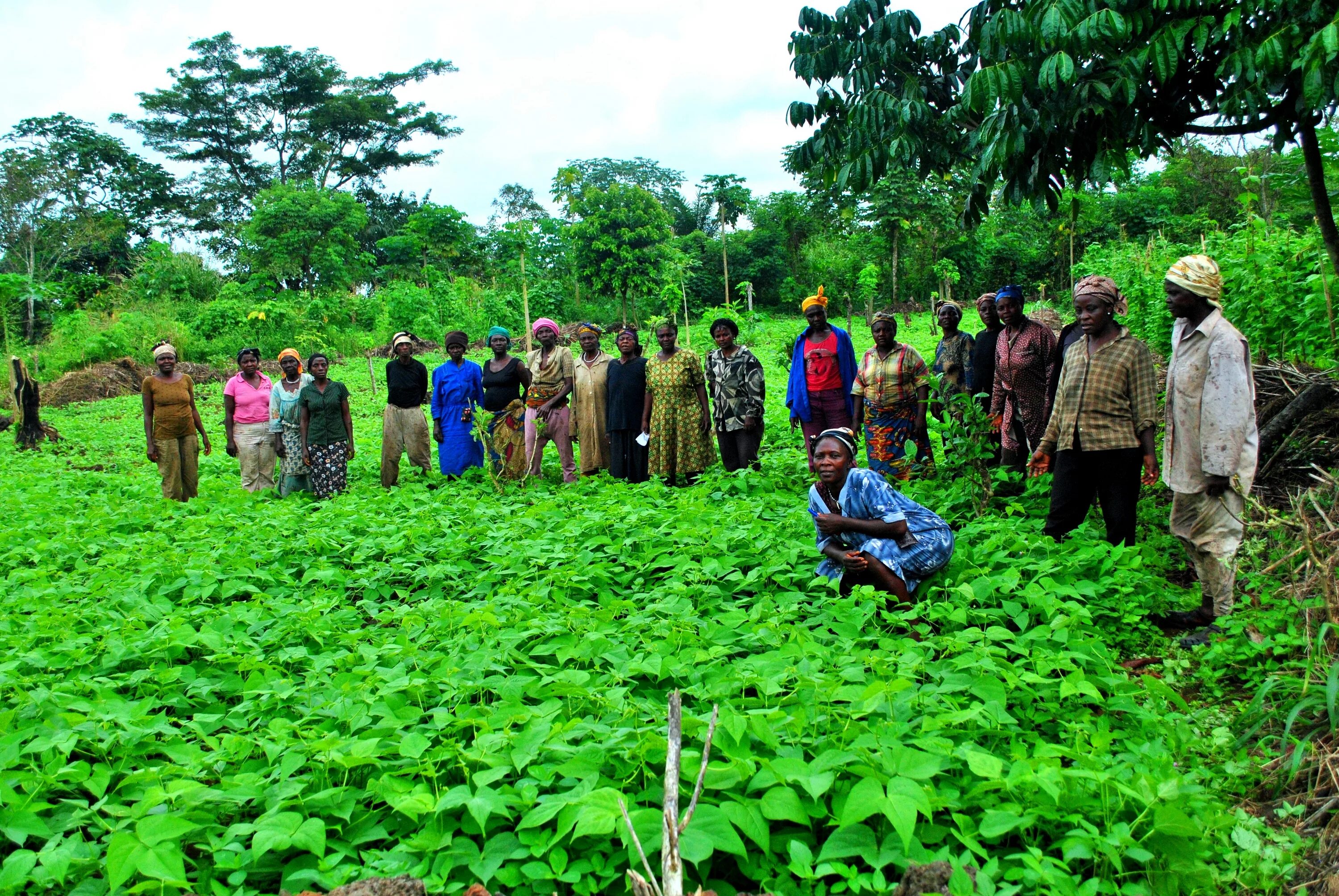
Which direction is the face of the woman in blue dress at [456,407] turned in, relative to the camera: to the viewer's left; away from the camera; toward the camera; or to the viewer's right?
toward the camera

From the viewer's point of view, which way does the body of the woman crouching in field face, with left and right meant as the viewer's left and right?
facing the viewer and to the left of the viewer

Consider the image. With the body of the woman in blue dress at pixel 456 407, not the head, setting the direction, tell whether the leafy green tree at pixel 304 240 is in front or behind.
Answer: behind

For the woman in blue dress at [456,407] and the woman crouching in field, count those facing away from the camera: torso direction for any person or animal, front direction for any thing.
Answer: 0

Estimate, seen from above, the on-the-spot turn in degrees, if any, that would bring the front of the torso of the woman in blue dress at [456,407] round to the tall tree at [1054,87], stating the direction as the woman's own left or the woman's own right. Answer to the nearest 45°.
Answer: approximately 45° to the woman's own left

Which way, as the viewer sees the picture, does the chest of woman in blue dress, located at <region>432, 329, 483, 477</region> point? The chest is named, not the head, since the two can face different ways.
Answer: toward the camera

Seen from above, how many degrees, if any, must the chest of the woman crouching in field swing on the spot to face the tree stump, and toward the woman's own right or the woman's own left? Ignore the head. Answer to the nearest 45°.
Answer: approximately 90° to the woman's own right

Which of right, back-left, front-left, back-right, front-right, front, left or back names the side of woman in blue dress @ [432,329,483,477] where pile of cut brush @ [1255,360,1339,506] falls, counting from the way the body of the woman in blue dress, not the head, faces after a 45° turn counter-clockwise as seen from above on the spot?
front

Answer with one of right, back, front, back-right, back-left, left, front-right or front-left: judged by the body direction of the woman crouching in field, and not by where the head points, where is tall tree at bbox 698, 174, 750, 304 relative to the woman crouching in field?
back-right
